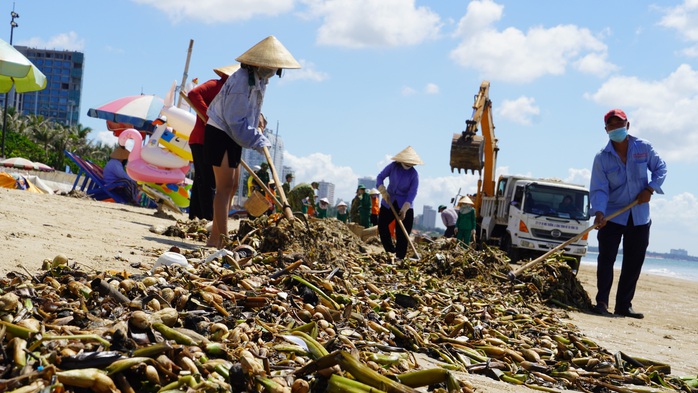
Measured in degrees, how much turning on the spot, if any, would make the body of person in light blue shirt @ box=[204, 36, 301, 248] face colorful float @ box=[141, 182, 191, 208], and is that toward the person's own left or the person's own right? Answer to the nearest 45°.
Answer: approximately 90° to the person's own left

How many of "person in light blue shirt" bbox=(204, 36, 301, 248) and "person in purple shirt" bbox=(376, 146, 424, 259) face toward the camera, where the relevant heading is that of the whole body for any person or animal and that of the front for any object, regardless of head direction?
1

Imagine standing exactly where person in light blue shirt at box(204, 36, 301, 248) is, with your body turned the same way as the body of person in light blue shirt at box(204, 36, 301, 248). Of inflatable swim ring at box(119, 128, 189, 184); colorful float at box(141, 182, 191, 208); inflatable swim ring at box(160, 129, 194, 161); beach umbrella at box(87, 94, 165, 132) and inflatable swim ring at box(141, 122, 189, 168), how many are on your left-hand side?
5

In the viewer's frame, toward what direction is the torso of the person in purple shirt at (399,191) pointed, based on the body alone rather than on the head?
toward the camera

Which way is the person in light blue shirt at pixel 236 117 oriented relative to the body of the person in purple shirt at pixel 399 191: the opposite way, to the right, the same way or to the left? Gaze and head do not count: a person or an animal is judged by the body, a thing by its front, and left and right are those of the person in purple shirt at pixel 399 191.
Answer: to the left

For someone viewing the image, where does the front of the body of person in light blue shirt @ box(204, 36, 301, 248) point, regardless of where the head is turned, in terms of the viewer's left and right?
facing to the right of the viewer

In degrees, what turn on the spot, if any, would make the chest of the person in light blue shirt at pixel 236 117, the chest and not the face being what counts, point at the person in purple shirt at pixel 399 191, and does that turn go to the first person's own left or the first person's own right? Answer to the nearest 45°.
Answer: approximately 45° to the first person's own left

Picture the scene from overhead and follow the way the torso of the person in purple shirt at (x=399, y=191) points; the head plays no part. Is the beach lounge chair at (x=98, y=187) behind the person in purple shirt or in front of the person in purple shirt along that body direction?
behind

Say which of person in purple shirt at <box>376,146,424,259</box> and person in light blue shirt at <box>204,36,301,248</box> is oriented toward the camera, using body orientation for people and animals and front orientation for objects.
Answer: person in purple shirt at <box>376,146,424,259</box>

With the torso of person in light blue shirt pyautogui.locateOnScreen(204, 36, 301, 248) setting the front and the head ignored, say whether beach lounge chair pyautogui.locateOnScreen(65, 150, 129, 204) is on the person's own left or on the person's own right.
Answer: on the person's own left

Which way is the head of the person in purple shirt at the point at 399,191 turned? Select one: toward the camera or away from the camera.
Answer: toward the camera
